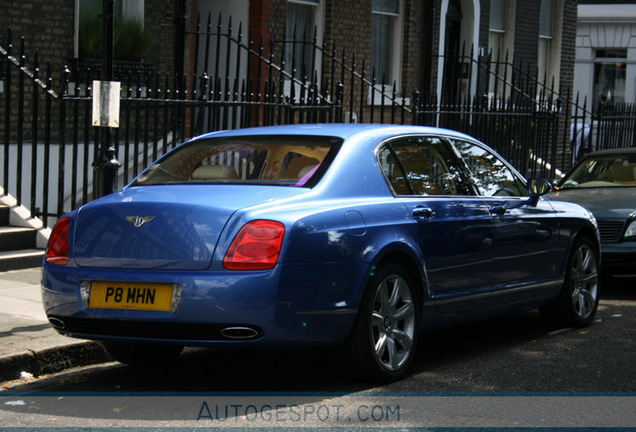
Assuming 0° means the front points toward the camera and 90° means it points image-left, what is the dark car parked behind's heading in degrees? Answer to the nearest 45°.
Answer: approximately 45°

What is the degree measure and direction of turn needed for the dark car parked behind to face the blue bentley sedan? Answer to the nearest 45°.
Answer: approximately 45° to its left

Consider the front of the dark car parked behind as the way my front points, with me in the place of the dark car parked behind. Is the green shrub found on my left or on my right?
on my right

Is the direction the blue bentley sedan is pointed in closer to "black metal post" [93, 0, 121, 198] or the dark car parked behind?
the dark car parked behind

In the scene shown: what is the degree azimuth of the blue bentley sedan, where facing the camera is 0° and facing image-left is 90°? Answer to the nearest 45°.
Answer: approximately 225°

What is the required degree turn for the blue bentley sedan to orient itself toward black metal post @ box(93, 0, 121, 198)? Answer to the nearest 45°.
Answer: approximately 90° to its left

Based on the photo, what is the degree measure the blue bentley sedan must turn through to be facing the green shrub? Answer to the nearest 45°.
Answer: approximately 45° to its left

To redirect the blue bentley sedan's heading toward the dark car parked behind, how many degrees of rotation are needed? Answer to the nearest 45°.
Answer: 0° — it already faces it

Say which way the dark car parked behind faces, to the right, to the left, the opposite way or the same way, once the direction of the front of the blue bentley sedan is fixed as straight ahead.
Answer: the opposite way
